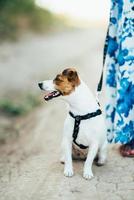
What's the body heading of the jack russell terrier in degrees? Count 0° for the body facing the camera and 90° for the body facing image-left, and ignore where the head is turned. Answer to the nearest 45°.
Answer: approximately 45°
